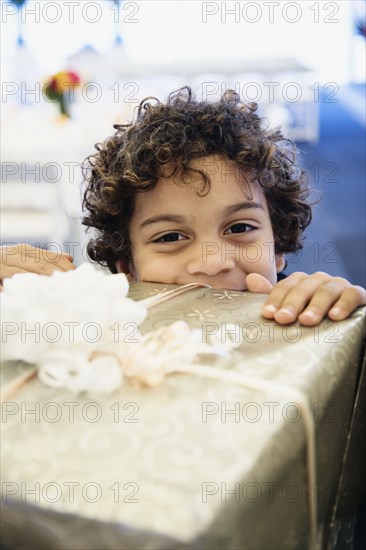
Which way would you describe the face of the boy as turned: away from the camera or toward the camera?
toward the camera

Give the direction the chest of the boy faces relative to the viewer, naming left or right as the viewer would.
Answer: facing the viewer

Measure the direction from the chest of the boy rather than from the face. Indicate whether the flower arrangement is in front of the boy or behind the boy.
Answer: behind

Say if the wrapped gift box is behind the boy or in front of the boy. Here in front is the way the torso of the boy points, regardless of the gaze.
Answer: in front

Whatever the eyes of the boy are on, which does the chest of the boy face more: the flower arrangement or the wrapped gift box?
the wrapped gift box
